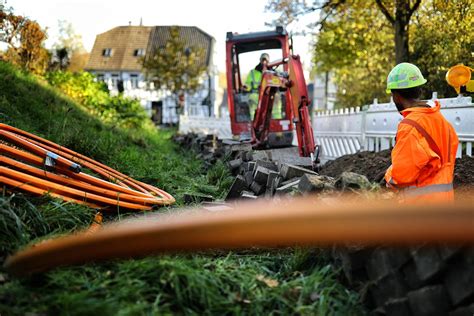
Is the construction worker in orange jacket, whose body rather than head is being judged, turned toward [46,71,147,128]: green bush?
yes

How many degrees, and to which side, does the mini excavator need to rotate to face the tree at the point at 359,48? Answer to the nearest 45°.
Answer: approximately 135° to its left

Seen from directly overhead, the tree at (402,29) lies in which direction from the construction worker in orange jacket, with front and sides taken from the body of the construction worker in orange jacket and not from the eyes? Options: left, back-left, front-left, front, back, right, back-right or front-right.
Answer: front-right

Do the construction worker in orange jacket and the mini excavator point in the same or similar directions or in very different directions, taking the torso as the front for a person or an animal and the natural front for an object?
very different directions

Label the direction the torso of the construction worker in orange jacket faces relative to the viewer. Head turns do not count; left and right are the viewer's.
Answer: facing away from the viewer and to the left of the viewer

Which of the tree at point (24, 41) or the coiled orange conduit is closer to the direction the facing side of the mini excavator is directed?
the coiled orange conduit

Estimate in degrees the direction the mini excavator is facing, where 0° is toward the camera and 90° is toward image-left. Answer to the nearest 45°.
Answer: approximately 315°

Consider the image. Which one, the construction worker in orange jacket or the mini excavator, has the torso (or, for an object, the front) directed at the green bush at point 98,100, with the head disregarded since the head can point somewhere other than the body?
the construction worker in orange jacket

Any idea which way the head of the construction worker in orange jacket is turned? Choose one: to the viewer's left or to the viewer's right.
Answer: to the viewer's left

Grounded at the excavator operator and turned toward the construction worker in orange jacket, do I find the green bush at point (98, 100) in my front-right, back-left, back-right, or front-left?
back-right

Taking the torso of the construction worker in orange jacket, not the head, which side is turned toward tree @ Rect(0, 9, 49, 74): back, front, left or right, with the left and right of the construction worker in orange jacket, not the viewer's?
front
